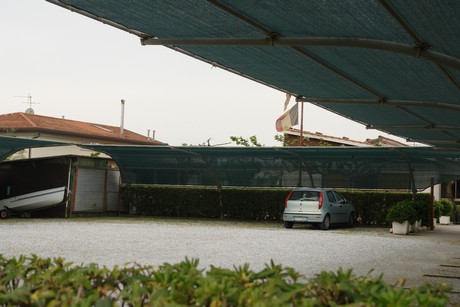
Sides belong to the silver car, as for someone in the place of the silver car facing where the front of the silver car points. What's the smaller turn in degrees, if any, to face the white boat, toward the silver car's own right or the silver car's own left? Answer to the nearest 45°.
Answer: approximately 135° to the silver car's own left

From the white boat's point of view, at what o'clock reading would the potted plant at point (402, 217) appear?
The potted plant is roughly at 1 o'clock from the white boat.

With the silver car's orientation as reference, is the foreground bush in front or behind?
behind

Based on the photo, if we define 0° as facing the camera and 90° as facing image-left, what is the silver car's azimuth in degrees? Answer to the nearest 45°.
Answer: approximately 225°

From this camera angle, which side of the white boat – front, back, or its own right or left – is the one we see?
right
